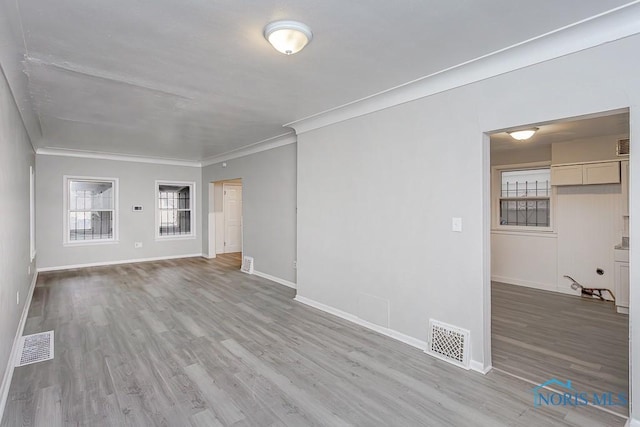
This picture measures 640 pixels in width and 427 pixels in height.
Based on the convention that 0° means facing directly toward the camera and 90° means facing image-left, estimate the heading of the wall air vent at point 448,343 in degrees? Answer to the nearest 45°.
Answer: approximately 45°

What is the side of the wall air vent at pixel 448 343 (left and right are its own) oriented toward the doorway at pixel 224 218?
right

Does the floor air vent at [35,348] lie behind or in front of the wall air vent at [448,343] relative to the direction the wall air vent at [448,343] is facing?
in front

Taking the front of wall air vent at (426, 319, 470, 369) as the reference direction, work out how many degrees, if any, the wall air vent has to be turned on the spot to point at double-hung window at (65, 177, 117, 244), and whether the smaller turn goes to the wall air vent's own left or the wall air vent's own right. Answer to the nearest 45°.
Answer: approximately 45° to the wall air vent's own right

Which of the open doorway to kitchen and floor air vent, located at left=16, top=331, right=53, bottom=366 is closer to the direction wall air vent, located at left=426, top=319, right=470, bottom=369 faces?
the floor air vent

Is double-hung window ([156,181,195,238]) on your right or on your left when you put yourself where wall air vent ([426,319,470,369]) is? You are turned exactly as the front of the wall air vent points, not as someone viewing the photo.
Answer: on your right

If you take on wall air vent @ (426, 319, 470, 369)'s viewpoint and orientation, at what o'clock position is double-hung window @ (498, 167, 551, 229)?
The double-hung window is roughly at 5 o'clock from the wall air vent.

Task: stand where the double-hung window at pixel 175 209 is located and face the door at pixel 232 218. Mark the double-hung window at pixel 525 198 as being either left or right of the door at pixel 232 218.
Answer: right

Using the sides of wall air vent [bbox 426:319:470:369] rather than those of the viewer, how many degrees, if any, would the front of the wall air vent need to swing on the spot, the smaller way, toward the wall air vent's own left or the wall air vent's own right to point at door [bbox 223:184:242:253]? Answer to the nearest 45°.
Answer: approximately 90° to the wall air vent's own right

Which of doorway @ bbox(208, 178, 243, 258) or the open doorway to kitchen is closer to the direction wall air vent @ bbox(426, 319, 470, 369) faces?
the doorway
